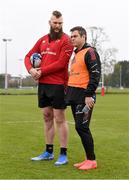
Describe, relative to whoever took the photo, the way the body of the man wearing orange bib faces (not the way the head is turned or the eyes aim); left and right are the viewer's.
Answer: facing the viewer and to the left of the viewer

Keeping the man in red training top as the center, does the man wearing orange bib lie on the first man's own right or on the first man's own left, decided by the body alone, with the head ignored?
on the first man's own left

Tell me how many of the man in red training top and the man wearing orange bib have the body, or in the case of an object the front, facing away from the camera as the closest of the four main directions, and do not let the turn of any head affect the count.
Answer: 0

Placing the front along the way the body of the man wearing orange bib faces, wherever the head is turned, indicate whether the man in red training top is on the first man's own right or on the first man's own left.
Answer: on the first man's own right
